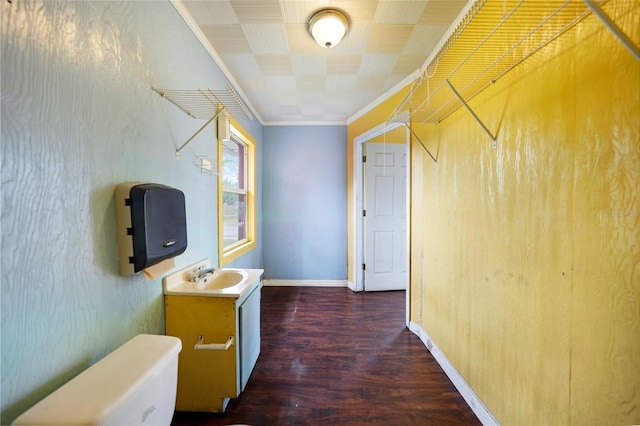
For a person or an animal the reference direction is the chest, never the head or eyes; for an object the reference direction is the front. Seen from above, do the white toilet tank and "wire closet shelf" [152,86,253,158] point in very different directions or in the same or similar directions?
same or similar directions

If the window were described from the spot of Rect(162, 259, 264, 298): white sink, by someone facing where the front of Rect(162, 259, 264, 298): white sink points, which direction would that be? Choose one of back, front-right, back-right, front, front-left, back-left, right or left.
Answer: left

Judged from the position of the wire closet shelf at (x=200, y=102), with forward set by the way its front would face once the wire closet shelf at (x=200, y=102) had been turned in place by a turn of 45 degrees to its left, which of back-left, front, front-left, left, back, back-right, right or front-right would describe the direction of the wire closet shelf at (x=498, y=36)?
right

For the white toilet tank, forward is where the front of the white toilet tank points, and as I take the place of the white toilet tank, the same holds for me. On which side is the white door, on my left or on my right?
on my left

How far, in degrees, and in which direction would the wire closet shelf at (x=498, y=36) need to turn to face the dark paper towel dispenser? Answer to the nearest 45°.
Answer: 0° — it already faces it

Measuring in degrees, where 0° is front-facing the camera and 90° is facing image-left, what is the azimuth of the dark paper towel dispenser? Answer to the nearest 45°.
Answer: approximately 315°

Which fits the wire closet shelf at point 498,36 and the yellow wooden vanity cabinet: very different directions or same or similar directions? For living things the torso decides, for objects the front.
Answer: very different directions

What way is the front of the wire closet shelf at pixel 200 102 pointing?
to the viewer's right

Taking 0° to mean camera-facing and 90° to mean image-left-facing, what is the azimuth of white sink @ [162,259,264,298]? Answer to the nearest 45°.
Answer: approximately 270°

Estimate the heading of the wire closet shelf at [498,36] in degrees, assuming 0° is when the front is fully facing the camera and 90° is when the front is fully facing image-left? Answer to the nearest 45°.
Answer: approximately 45°

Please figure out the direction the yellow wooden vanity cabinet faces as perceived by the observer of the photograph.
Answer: facing to the right of the viewer

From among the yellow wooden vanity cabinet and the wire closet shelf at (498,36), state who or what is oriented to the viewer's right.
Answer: the yellow wooden vanity cabinet
